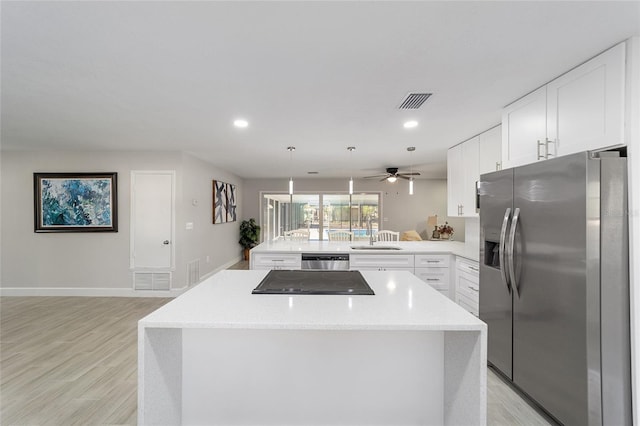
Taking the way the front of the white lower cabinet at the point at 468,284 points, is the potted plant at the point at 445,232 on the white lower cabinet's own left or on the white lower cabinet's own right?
on the white lower cabinet's own right

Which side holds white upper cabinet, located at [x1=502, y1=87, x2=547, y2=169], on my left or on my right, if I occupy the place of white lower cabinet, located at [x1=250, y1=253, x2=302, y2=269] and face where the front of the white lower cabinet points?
on my left

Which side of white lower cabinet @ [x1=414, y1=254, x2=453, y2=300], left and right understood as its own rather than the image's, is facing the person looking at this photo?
front

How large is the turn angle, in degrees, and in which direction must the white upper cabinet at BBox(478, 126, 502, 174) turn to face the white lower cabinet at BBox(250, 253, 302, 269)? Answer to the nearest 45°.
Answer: approximately 45° to its right

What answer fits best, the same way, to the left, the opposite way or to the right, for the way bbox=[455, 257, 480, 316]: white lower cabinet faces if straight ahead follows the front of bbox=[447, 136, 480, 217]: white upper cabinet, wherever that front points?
the same way

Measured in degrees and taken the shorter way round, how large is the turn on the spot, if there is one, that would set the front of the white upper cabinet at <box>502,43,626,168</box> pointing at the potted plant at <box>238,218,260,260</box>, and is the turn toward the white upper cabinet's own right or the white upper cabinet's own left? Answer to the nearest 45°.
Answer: approximately 45° to the white upper cabinet's own right

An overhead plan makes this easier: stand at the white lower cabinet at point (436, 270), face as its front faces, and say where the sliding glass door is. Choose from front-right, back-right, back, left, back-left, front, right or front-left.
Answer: back-right

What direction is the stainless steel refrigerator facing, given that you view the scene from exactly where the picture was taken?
facing the viewer and to the left of the viewer

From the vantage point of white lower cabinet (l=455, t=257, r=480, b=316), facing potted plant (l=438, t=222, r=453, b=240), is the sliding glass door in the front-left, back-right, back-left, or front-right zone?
front-left

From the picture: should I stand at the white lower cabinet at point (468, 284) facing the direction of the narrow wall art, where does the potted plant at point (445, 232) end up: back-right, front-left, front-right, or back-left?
front-right

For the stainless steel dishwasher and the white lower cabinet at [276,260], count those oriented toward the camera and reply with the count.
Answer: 2

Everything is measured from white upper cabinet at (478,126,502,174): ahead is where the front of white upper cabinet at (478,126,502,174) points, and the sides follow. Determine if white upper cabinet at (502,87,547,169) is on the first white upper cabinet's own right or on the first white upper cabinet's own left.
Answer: on the first white upper cabinet's own left

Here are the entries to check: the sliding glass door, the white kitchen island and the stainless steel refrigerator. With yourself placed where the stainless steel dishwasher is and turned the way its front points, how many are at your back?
1

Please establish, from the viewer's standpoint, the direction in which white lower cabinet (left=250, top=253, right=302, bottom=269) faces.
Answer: facing the viewer

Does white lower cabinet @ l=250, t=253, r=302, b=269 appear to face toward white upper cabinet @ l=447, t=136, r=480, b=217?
no

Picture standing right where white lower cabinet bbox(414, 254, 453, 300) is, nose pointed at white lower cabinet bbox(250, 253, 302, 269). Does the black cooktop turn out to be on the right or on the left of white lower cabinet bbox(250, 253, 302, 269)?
left

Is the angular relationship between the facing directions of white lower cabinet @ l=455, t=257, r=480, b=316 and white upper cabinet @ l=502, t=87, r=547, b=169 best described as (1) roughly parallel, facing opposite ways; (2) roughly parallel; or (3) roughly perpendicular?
roughly parallel

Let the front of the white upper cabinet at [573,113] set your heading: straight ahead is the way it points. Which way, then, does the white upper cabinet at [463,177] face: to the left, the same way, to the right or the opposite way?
the same way

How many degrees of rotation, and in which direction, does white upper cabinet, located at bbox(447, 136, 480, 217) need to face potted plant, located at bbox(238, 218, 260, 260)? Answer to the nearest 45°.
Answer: approximately 45° to its right

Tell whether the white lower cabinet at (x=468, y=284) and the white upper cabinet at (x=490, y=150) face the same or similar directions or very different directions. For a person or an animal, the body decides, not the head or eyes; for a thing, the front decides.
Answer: same or similar directions

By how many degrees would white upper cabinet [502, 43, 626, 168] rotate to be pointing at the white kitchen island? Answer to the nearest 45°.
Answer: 0° — it already faces it

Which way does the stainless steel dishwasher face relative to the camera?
toward the camera
